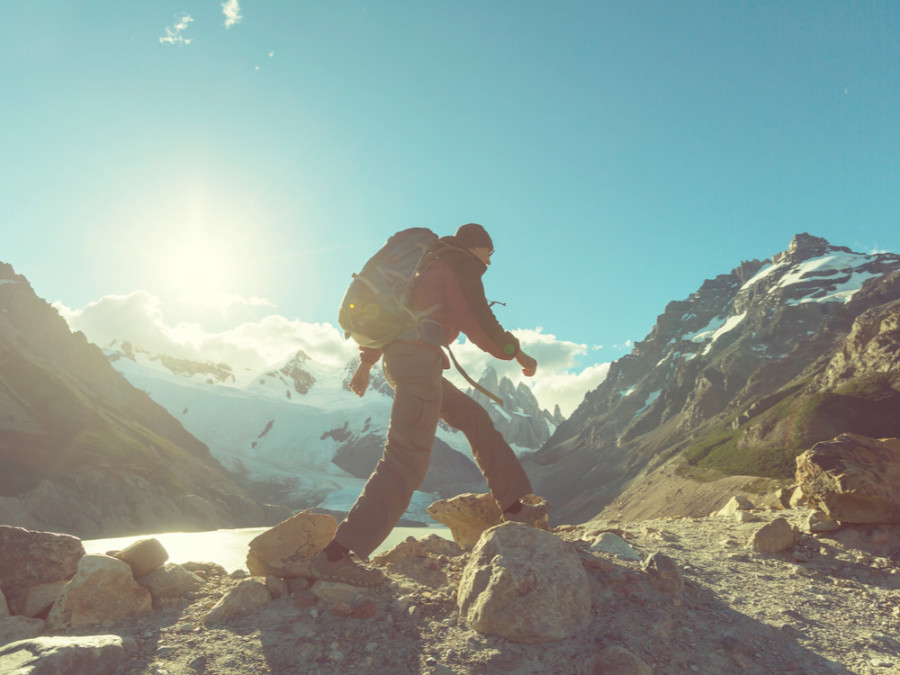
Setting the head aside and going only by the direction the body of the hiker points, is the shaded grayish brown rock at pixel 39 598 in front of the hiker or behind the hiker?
behind

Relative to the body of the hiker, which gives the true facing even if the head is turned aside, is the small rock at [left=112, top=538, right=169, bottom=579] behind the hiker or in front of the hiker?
behind

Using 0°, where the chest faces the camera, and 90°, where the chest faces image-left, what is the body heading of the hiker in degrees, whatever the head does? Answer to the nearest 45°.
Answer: approximately 270°

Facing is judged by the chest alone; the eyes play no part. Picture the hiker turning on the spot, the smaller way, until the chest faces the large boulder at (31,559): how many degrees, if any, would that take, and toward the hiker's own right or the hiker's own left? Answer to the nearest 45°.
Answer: approximately 180°

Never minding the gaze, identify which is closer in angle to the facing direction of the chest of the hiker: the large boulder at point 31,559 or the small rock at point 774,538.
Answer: the small rock

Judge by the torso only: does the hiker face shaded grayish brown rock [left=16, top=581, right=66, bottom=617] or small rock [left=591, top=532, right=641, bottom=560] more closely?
the small rock
